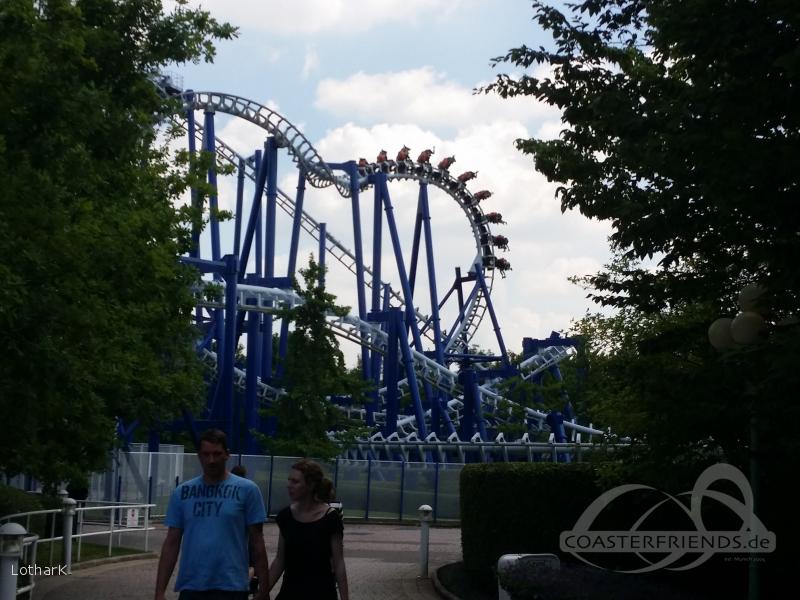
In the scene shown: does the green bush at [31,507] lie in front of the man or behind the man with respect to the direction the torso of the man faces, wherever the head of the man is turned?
behind

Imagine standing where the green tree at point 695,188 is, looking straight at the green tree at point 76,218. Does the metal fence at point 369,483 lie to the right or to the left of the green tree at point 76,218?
right

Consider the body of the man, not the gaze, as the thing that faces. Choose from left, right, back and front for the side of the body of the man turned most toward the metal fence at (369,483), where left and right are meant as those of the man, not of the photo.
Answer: back

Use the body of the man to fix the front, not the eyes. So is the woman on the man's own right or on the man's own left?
on the man's own left

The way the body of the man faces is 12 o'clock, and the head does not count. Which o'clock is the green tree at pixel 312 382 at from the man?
The green tree is roughly at 6 o'clock from the man.

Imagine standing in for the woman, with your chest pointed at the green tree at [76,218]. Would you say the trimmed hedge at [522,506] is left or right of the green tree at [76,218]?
right

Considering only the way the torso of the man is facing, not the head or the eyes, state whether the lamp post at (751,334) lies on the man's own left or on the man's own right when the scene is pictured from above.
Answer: on the man's own left

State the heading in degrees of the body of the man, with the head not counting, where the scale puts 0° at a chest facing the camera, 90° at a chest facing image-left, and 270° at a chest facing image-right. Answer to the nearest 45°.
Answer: approximately 0°
